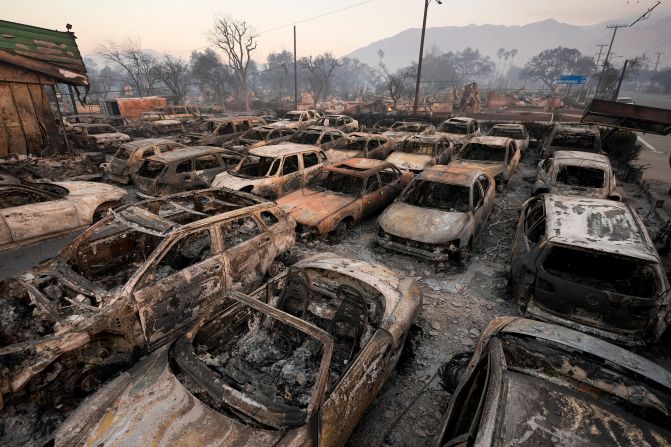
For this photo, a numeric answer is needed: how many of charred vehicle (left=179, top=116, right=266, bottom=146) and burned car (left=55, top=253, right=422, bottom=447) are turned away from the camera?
0

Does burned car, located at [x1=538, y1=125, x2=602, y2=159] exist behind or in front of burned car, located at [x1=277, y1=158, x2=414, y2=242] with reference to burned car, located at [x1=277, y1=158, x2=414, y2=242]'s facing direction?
behind

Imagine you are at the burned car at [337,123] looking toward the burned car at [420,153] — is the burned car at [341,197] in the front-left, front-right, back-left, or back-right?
front-right

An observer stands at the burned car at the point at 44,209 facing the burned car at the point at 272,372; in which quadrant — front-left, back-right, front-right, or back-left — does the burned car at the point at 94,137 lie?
back-left

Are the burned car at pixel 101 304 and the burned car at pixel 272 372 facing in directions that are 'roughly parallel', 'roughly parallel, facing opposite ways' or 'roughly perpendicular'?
roughly parallel

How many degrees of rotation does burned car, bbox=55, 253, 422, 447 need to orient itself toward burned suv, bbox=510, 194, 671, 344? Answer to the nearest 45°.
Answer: approximately 135° to its left

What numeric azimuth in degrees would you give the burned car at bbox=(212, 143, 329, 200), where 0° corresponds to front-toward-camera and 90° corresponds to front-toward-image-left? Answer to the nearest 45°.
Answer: approximately 45°

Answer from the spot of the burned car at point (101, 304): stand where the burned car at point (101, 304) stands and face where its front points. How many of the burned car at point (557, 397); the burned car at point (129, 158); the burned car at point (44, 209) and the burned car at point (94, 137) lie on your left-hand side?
1

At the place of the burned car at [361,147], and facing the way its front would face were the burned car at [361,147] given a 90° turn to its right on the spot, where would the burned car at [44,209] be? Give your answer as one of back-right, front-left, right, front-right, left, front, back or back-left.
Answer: left

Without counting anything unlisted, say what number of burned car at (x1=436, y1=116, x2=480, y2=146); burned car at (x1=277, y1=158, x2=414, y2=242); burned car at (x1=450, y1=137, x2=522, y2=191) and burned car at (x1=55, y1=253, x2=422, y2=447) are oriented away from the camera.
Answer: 0
